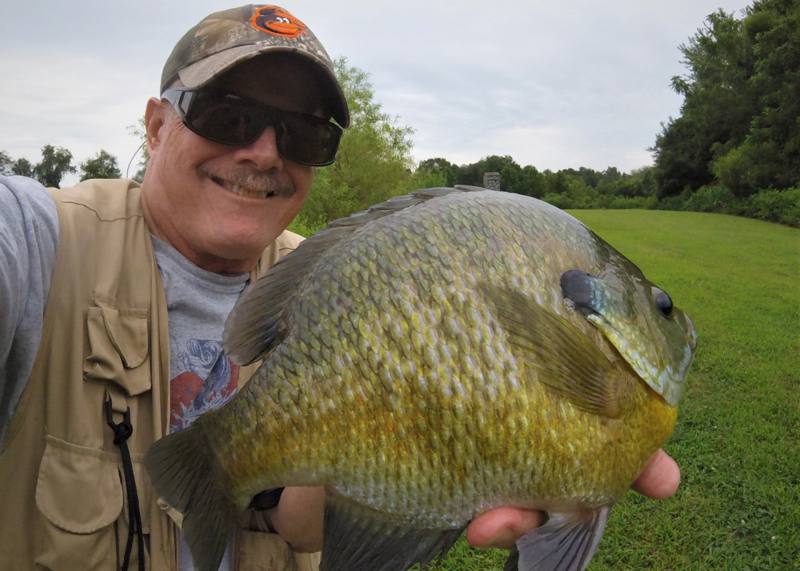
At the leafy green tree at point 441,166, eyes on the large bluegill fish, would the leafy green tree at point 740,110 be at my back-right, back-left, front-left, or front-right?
front-left

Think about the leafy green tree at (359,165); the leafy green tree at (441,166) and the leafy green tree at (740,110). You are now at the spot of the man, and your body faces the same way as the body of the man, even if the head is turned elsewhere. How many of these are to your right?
0

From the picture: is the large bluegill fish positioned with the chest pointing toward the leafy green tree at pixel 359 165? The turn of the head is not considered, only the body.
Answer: no

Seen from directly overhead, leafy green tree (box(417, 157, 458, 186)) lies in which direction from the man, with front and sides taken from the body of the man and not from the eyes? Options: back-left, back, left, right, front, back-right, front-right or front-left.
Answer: back-left

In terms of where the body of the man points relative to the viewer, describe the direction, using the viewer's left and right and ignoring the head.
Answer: facing the viewer and to the right of the viewer

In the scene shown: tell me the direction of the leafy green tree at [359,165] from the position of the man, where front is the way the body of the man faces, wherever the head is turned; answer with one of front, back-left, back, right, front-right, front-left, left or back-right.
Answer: back-left

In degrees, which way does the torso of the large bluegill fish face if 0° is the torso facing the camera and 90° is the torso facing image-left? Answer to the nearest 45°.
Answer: approximately 270°

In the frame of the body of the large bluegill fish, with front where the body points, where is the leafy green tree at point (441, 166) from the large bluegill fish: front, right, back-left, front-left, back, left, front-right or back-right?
left

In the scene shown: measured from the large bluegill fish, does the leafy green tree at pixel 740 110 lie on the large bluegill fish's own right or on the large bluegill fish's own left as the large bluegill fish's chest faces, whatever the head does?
on the large bluegill fish's own left
